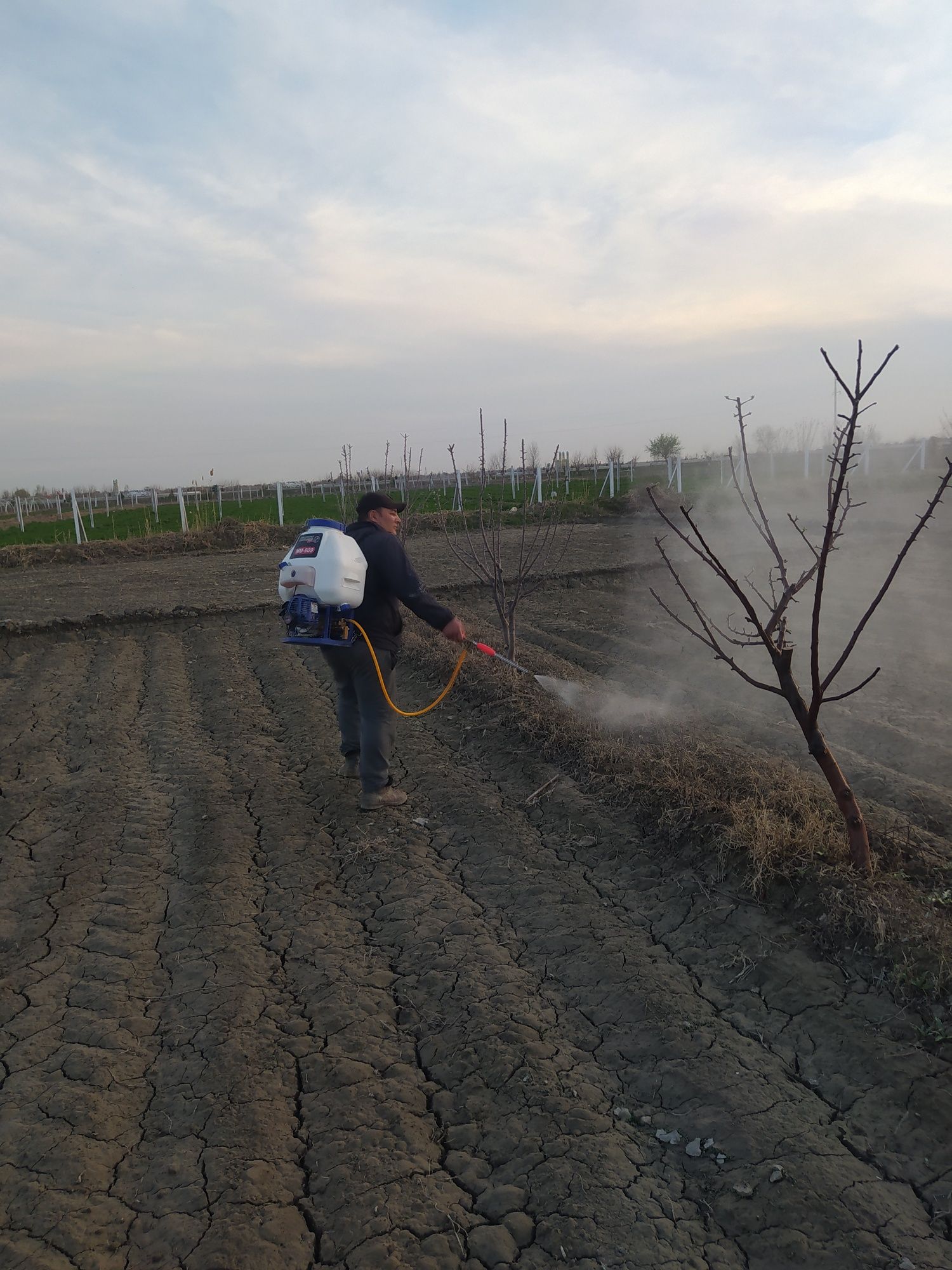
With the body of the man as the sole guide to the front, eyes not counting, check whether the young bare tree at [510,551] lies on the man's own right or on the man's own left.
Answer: on the man's own left

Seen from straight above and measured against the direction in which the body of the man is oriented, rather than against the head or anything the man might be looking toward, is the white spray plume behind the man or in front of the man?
in front

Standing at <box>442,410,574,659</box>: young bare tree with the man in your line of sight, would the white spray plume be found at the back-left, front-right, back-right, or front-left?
front-left

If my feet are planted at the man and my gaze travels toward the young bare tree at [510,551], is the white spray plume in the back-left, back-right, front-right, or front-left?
front-right

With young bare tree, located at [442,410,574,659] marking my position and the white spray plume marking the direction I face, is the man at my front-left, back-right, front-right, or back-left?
front-right

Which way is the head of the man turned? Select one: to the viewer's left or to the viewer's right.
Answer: to the viewer's right

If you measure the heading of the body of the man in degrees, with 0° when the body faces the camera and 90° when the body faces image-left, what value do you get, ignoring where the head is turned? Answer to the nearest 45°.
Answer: approximately 270°
